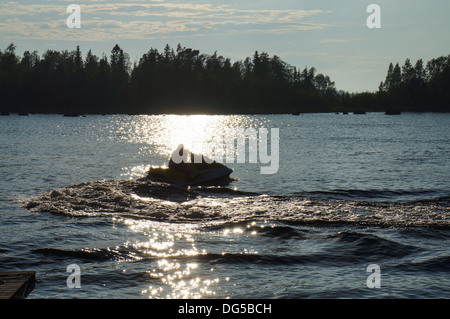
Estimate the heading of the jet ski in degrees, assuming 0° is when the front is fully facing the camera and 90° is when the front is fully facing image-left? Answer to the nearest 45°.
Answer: approximately 270°

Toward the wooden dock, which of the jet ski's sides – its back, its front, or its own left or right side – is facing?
right
